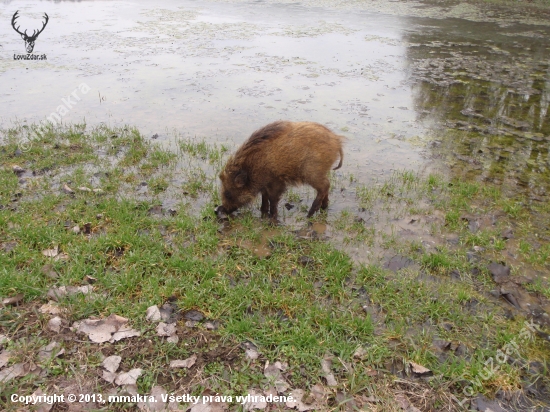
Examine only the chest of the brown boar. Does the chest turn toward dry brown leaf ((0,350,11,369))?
no

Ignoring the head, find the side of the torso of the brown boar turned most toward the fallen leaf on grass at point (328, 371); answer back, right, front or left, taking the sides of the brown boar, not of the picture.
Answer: left

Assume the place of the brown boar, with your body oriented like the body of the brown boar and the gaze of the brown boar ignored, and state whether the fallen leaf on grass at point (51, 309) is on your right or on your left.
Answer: on your left

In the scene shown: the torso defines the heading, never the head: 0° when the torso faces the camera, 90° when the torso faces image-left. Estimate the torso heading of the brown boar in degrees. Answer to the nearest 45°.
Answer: approximately 90°

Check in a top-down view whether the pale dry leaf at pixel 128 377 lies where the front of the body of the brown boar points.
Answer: no

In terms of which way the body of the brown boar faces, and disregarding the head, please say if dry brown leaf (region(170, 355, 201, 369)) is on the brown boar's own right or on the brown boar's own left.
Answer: on the brown boar's own left

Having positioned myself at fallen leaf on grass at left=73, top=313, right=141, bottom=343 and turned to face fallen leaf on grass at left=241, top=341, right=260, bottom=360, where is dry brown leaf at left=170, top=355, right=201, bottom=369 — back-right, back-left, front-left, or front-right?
front-right

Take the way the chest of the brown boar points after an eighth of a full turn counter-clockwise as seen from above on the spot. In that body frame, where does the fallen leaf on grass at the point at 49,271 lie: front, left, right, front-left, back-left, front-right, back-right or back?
front

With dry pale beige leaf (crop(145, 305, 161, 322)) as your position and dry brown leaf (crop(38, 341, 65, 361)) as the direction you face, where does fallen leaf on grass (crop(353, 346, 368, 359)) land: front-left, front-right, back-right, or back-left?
back-left

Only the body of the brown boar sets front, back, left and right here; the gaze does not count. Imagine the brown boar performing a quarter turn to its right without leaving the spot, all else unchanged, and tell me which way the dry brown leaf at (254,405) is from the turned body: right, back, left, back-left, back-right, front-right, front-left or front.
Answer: back

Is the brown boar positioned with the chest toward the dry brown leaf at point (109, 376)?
no

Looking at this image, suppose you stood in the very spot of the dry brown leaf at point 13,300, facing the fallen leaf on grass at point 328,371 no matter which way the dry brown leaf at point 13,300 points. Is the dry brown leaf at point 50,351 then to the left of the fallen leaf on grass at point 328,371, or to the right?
right

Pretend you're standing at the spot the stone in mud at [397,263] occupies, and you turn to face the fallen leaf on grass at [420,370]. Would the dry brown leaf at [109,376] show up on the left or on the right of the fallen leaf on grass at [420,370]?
right

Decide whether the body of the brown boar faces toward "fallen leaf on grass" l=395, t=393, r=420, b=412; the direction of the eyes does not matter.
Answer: no

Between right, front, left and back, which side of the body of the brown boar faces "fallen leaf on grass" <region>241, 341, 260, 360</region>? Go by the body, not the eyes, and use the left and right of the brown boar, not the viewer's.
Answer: left

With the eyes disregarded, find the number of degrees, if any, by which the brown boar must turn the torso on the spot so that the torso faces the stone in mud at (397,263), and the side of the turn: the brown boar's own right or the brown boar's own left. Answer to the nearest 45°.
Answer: approximately 135° to the brown boar's own left

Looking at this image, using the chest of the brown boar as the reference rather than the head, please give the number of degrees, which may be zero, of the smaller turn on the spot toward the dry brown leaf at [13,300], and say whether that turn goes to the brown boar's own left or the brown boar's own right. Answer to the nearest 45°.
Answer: approximately 45° to the brown boar's own left
